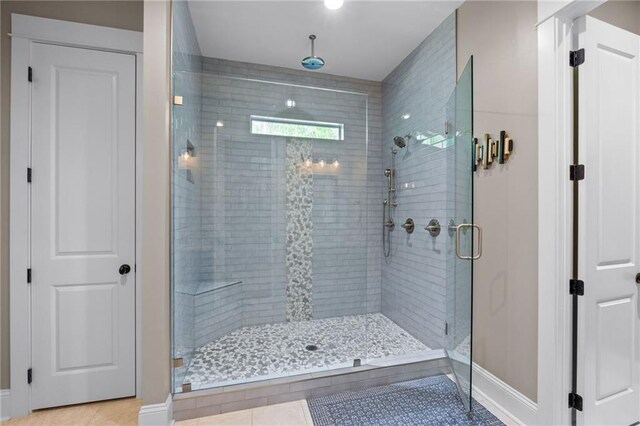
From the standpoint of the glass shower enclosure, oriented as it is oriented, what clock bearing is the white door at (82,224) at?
The white door is roughly at 2 o'clock from the glass shower enclosure.

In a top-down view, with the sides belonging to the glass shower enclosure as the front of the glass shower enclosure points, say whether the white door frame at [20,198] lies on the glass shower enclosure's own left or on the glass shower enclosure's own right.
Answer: on the glass shower enclosure's own right

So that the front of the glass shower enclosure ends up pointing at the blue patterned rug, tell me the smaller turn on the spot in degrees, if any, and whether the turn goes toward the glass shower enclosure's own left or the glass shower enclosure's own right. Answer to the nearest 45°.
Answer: approximately 45° to the glass shower enclosure's own left

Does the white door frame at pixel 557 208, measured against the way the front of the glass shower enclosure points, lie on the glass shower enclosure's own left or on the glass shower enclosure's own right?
on the glass shower enclosure's own left

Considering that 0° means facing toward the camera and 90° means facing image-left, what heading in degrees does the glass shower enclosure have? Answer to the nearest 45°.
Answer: approximately 0°
